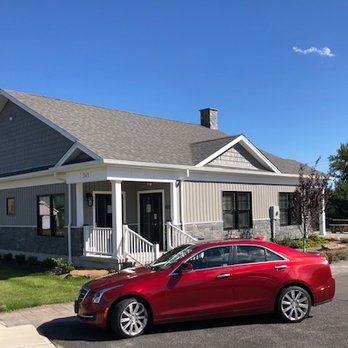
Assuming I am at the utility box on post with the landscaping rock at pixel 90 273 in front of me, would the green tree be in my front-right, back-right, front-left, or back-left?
back-right

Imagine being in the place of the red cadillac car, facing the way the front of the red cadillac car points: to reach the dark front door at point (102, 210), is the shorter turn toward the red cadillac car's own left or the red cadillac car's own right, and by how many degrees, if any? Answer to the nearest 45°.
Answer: approximately 90° to the red cadillac car's own right

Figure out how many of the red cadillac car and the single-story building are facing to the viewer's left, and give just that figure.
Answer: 1

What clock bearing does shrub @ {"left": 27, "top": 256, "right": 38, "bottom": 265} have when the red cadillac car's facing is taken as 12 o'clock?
The shrub is roughly at 2 o'clock from the red cadillac car.

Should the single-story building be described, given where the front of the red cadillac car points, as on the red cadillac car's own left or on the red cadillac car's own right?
on the red cadillac car's own right

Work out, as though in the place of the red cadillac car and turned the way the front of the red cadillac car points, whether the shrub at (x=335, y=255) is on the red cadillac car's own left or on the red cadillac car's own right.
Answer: on the red cadillac car's own right

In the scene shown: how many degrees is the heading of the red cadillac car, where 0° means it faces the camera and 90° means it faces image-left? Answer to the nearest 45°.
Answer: approximately 90°

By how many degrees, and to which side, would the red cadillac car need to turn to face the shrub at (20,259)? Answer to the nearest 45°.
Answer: approximately 45° to its right
